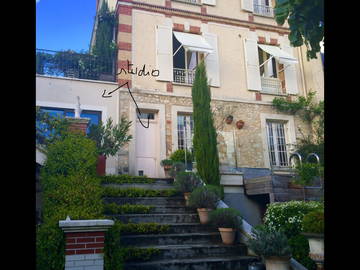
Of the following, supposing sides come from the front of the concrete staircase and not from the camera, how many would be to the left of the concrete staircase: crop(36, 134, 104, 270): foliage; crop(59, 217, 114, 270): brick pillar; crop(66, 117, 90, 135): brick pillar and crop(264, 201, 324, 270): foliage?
1

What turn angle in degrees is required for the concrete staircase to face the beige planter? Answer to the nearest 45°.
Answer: approximately 45° to its left

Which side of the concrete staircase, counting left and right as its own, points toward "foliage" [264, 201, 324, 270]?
left

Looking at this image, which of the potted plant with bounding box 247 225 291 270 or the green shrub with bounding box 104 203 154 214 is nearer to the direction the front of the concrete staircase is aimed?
the potted plant

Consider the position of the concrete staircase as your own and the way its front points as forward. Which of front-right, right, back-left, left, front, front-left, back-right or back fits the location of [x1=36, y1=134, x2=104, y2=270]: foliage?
right

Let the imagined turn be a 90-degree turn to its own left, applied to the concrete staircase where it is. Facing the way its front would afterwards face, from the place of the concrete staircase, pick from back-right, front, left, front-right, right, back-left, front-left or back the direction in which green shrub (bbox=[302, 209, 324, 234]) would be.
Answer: front-right

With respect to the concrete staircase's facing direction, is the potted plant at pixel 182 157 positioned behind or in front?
behind

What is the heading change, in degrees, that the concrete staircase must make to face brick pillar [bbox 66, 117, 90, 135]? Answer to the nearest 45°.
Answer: approximately 135° to its right

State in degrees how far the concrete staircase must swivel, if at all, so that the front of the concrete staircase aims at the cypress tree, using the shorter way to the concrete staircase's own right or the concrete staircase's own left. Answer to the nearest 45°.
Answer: approximately 180°

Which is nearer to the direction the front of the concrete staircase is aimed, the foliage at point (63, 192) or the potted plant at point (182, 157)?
the foliage

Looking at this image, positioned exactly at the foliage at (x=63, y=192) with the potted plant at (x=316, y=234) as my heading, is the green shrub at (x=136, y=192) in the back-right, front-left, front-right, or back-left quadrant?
front-left

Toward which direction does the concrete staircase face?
toward the camera

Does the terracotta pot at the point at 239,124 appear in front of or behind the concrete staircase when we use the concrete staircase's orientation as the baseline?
behind
